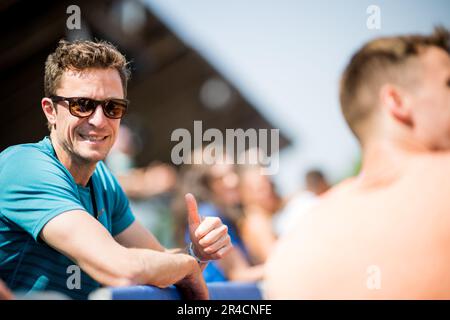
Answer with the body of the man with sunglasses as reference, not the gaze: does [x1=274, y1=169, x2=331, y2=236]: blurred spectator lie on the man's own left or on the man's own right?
on the man's own left

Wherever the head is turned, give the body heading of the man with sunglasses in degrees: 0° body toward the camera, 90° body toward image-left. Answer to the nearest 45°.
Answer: approximately 315°

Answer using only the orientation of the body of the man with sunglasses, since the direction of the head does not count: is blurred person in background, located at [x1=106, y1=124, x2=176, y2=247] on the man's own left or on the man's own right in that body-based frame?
on the man's own left

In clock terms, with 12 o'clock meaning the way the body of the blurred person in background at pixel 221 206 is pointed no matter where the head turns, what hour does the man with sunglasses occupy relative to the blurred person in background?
The man with sunglasses is roughly at 2 o'clock from the blurred person in background.

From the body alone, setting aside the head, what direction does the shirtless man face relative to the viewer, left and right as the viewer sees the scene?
facing away from the viewer and to the right of the viewer

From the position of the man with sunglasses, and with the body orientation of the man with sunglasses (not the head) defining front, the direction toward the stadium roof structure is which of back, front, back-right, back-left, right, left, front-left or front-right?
back-left

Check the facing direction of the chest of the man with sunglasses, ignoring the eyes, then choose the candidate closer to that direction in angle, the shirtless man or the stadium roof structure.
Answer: the shirtless man

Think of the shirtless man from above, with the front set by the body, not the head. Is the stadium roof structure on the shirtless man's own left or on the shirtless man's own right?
on the shirtless man's own left

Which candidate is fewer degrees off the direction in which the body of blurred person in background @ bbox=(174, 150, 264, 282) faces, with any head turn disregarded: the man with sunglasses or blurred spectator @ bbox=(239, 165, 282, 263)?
the man with sunglasses
